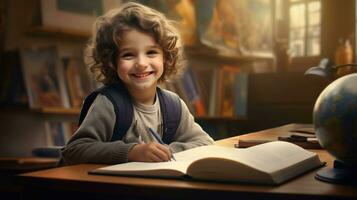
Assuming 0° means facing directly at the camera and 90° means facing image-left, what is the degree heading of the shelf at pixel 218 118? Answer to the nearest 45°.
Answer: approximately 0°

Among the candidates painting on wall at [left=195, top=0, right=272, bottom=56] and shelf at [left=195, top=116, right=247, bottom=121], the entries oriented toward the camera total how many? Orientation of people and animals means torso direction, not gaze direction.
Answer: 2

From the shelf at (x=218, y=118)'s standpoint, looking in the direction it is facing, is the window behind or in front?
behind

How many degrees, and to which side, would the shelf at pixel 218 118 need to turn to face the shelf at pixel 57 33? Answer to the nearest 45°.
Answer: approximately 45° to its right
